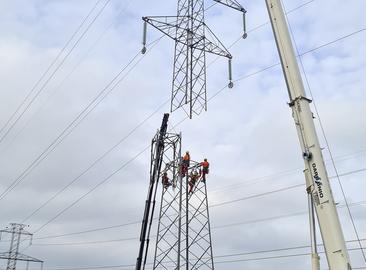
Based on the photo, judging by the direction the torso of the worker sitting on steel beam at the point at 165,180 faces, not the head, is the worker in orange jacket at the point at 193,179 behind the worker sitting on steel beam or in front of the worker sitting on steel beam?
in front

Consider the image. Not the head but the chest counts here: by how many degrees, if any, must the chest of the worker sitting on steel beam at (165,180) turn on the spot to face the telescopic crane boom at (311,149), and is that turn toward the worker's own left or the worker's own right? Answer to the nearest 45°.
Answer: approximately 90° to the worker's own right

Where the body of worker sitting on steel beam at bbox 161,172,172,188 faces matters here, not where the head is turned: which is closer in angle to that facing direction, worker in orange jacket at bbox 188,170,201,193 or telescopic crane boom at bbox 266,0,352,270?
the worker in orange jacket

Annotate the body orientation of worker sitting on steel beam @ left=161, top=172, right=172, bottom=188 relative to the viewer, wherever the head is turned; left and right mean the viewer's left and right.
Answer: facing to the right of the viewer

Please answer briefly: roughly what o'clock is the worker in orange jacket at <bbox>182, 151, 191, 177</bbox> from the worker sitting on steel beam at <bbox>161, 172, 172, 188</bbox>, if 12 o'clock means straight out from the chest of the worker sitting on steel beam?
The worker in orange jacket is roughly at 1 o'clock from the worker sitting on steel beam.

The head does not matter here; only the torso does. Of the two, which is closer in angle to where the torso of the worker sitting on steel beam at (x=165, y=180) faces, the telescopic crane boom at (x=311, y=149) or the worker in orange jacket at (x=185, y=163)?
the worker in orange jacket

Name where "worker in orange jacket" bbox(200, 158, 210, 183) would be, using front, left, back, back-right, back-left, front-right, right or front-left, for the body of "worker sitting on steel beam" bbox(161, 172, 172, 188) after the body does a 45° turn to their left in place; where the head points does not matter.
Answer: front-right
